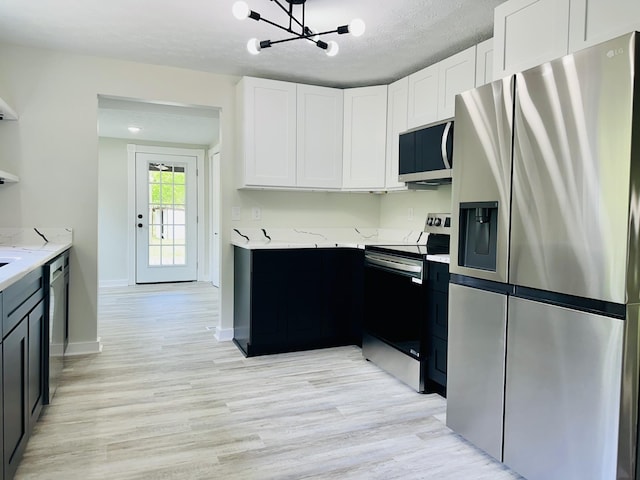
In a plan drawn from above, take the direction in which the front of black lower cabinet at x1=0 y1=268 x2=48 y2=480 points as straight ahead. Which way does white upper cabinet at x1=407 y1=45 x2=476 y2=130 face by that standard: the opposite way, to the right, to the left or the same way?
the opposite way

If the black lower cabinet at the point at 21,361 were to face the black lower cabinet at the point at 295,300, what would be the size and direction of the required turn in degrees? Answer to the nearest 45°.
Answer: approximately 45° to its left

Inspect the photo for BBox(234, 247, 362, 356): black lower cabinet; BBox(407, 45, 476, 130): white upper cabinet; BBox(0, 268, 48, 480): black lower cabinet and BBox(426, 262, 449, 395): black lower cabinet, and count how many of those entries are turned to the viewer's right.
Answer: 1

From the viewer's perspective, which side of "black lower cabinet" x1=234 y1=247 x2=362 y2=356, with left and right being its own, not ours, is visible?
front

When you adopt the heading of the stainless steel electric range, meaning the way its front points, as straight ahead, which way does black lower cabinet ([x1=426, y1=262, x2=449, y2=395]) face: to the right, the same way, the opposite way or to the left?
the same way

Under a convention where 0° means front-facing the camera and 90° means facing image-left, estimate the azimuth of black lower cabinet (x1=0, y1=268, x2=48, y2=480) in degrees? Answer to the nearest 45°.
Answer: approximately 270°

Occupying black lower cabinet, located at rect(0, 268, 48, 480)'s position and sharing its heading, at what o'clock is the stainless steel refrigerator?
The stainless steel refrigerator is roughly at 1 o'clock from the black lower cabinet.

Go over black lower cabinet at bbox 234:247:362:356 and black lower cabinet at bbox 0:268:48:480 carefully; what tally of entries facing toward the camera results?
1

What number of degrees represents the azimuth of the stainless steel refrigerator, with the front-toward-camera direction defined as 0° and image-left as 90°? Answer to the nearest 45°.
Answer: approximately 45°

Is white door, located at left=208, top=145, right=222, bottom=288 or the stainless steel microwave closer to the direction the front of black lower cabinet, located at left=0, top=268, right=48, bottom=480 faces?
the stainless steel microwave

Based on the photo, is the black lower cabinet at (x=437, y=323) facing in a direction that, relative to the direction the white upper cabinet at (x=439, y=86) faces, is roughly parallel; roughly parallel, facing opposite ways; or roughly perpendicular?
roughly parallel

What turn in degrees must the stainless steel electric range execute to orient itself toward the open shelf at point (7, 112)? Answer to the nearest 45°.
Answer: approximately 45° to its right

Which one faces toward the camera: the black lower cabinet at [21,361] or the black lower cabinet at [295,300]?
the black lower cabinet at [295,300]

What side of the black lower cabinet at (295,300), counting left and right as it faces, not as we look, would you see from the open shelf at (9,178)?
right

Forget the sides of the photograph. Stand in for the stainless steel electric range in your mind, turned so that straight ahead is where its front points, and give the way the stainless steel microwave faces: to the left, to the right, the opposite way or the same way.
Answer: the same way

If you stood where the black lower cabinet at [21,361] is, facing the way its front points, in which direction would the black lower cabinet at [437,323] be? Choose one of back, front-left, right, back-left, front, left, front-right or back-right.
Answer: front

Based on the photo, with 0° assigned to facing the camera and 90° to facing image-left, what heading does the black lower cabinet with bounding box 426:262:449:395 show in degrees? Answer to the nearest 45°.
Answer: approximately 45°

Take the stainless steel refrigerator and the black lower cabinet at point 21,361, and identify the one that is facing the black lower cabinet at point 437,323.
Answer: the black lower cabinet at point 21,361
